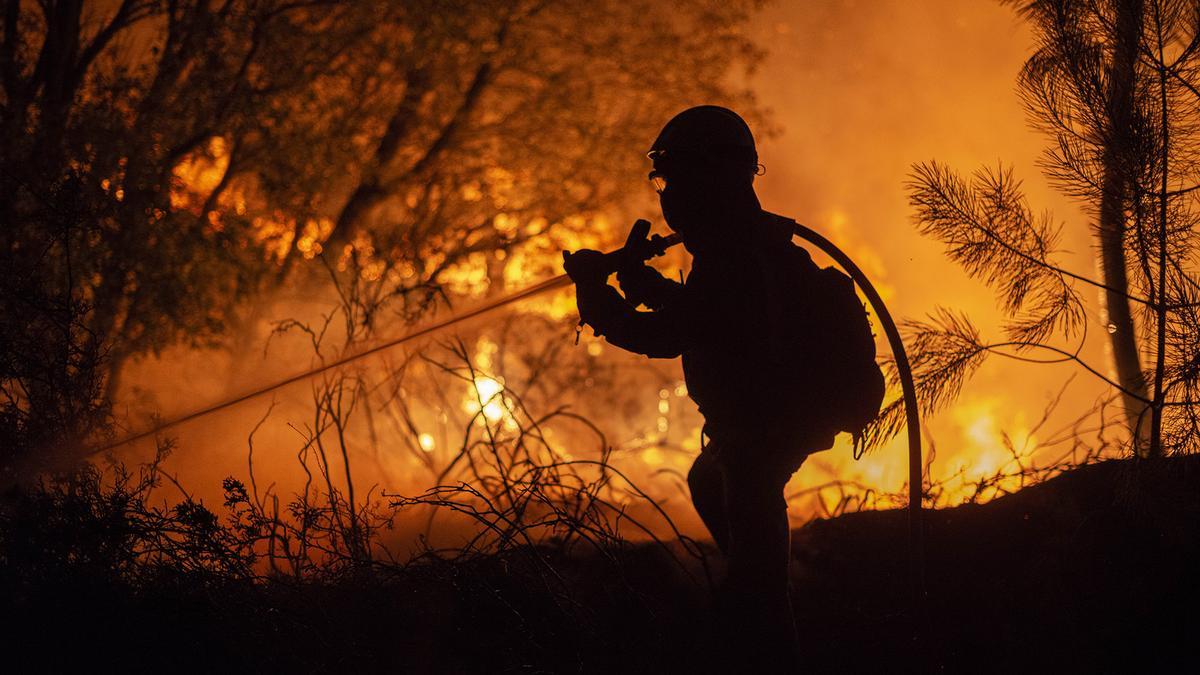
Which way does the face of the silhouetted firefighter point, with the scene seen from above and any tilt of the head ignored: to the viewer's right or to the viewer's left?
to the viewer's left

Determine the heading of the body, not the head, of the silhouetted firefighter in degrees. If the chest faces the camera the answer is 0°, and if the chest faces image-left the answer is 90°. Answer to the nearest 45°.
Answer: approximately 90°

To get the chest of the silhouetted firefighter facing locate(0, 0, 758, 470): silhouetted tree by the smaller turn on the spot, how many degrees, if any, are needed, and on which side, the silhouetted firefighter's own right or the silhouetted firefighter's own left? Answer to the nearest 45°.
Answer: approximately 45° to the silhouetted firefighter's own right
